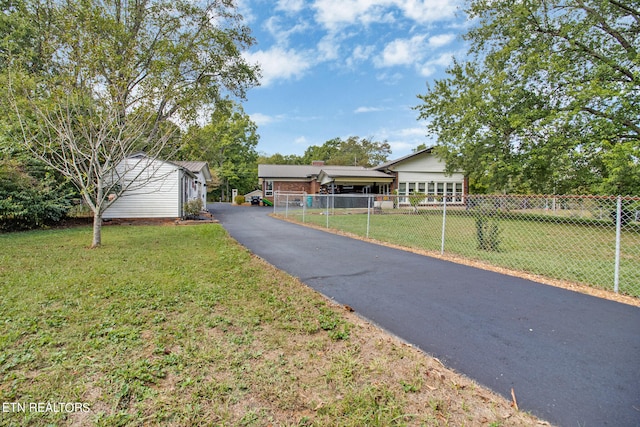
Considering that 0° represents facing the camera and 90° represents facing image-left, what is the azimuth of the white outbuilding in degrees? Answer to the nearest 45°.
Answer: approximately 270°

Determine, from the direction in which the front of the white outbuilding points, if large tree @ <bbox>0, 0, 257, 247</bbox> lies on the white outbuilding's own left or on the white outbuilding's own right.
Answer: on the white outbuilding's own right

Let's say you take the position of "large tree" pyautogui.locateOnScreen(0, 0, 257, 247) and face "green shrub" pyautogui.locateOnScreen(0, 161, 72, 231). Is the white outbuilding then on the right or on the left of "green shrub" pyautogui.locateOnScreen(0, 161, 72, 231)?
right

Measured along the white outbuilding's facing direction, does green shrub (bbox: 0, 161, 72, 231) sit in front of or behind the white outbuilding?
behind

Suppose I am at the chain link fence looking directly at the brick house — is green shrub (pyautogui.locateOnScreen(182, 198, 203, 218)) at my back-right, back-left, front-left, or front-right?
front-left

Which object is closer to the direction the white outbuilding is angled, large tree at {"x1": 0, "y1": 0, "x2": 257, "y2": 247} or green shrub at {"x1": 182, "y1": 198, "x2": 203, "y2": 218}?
the green shrub

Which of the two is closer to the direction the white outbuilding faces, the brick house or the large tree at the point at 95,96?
the brick house

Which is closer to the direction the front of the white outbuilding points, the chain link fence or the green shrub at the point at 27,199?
the chain link fence

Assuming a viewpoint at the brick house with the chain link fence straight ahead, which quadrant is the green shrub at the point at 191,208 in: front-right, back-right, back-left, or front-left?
front-right

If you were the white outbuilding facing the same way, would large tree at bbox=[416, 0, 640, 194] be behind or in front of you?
in front
